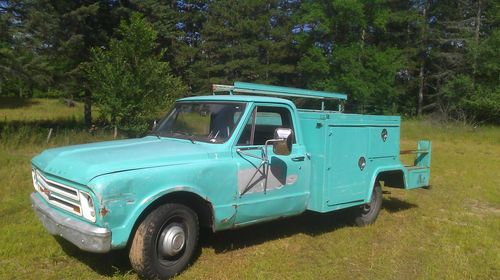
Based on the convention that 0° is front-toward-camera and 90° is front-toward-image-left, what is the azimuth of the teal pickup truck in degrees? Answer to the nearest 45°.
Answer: approximately 45°
